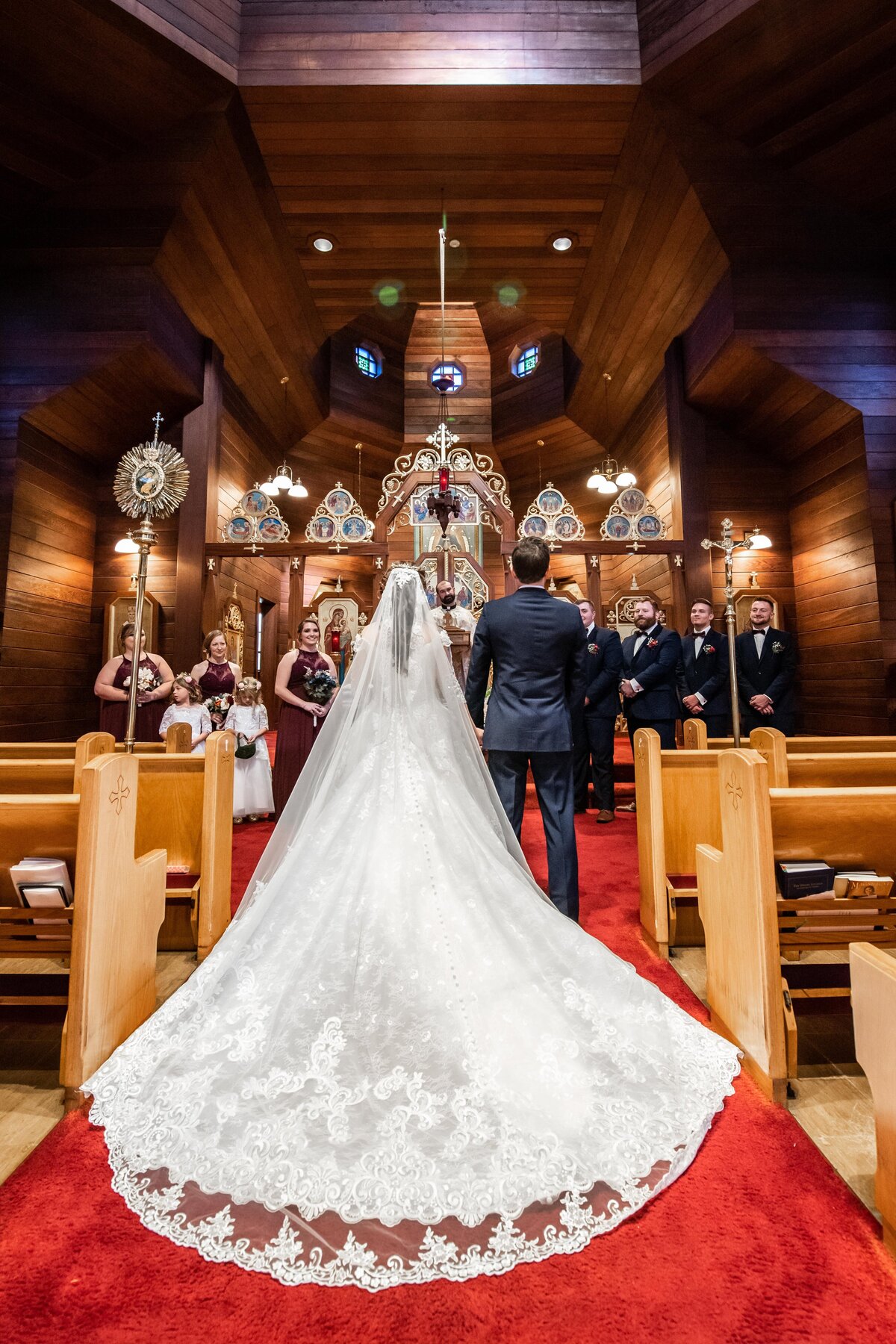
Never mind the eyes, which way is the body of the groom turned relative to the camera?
away from the camera

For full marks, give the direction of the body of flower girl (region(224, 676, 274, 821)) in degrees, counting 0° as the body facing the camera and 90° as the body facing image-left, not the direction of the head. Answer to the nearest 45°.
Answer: approximately 0°

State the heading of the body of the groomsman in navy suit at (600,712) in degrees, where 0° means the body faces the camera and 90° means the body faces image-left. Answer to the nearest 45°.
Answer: approximately 45°

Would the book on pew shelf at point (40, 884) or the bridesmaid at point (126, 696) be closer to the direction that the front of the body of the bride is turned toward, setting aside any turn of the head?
the bridesmaid

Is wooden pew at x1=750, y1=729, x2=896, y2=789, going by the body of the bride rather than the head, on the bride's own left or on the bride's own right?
on the bride's own right

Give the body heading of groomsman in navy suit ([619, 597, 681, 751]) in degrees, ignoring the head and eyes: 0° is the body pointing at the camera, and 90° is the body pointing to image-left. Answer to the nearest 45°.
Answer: approximately 45°

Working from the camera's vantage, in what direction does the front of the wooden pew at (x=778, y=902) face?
facing away from the viewer

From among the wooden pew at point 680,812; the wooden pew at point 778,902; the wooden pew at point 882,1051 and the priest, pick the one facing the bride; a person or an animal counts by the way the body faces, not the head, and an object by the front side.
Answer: the priest

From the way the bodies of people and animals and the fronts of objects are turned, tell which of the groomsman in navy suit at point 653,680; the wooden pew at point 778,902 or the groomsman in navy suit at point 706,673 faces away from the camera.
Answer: the wooden pew

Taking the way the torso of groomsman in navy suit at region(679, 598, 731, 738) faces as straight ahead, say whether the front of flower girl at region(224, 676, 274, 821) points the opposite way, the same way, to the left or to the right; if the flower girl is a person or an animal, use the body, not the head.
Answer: to the left

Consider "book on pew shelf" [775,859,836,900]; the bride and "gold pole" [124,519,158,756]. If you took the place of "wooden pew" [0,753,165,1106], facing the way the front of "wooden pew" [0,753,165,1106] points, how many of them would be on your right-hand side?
2

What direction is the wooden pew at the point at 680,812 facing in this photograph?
away from the camera

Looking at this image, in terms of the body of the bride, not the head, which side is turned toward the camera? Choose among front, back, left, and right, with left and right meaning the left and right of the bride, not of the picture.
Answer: back
